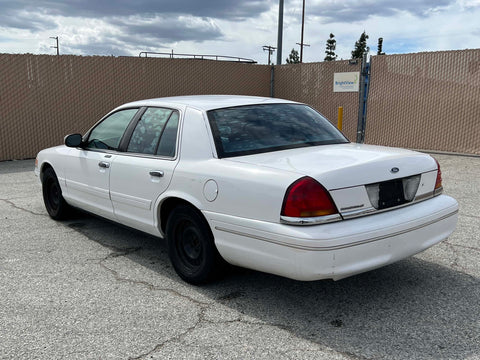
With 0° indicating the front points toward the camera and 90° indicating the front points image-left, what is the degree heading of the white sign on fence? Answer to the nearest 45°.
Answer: approximately 0°

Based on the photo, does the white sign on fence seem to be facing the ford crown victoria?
yes

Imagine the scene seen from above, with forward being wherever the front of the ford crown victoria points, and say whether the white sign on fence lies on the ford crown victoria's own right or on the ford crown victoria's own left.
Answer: on the ford crown victoria's own right

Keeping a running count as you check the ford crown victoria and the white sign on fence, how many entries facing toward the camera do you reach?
1

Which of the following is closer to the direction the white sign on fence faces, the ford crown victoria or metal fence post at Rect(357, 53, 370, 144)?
the ford crown victoria

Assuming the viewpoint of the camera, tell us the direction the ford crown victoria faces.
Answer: facing away from the viewer and to the left of the viewer

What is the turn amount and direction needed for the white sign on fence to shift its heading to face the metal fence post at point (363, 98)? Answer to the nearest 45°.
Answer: approximately 45° to its left

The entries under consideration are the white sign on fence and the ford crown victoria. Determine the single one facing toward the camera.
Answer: the white sign on fence
